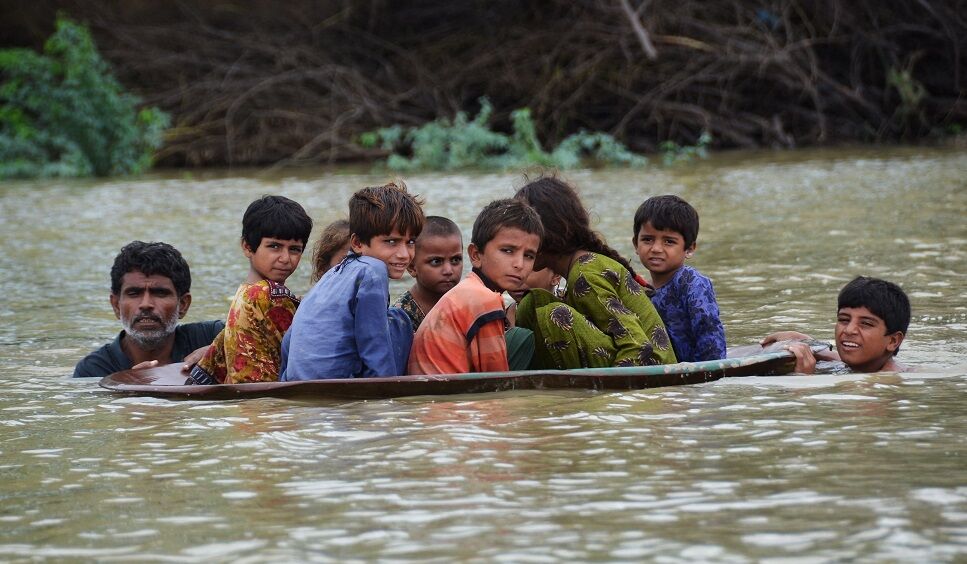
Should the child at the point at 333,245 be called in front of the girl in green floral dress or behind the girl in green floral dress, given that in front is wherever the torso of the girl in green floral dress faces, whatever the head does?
in front

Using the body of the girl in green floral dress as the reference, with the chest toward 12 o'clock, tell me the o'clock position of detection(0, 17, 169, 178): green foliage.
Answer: The green foliage is roughly at 2 o'clock from the girl in green floral dress.

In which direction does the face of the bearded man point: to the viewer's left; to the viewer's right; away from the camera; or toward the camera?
toward the camera

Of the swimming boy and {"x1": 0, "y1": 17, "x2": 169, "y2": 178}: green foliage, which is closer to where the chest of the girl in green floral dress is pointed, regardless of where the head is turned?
the green foliage

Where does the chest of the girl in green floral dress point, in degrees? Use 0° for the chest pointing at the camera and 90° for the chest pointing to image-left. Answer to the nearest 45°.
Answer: approximately 90°

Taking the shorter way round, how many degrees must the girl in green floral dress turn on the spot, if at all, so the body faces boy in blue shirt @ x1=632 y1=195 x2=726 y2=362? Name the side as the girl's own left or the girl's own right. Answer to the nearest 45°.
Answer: approximately 135° to the girl's own right

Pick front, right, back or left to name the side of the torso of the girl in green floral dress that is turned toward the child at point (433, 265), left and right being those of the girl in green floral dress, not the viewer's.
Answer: front

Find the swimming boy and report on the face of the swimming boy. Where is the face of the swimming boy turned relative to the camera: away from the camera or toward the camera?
toward the camera

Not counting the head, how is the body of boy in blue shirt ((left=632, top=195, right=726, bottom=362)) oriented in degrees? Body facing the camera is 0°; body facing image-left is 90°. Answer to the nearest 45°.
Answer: approximately 45°
